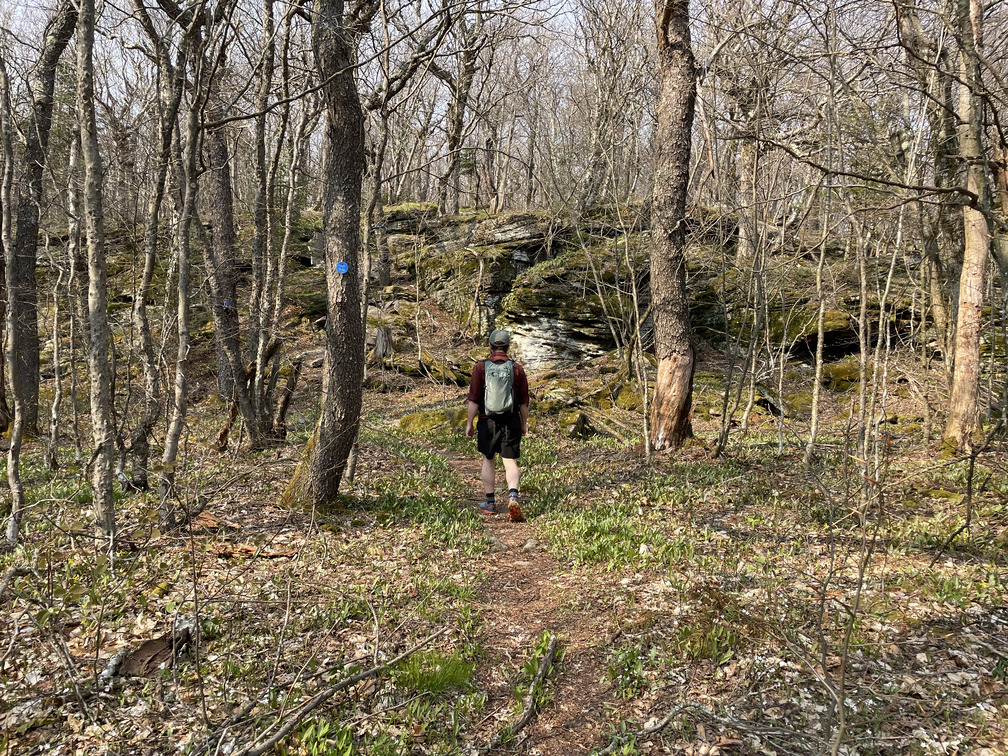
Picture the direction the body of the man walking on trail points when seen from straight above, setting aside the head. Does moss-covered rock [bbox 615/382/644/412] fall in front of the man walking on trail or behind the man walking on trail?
in front

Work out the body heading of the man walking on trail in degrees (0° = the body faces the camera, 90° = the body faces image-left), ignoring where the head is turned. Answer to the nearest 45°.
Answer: approximately 180°

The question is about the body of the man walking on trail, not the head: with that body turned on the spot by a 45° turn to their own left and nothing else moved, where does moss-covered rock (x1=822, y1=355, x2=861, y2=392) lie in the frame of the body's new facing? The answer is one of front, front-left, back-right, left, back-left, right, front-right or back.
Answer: right

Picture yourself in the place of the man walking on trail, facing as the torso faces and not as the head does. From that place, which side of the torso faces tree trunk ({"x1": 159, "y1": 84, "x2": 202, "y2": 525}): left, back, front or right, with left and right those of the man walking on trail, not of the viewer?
left

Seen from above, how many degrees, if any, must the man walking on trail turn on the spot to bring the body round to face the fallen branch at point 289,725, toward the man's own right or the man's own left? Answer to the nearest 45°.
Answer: approximately 180°

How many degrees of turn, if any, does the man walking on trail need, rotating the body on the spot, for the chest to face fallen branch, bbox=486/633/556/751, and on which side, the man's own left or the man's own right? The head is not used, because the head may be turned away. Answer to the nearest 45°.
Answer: approximately 180°

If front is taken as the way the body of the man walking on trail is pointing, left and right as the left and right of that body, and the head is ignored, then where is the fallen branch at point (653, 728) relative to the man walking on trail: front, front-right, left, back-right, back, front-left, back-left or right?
back

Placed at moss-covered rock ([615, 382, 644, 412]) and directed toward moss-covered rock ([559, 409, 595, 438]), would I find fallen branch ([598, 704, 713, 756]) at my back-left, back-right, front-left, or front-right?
front-left

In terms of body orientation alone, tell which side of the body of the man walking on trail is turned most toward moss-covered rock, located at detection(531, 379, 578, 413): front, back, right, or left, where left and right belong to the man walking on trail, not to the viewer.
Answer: front

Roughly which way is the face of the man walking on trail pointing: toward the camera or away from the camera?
away from the camera
